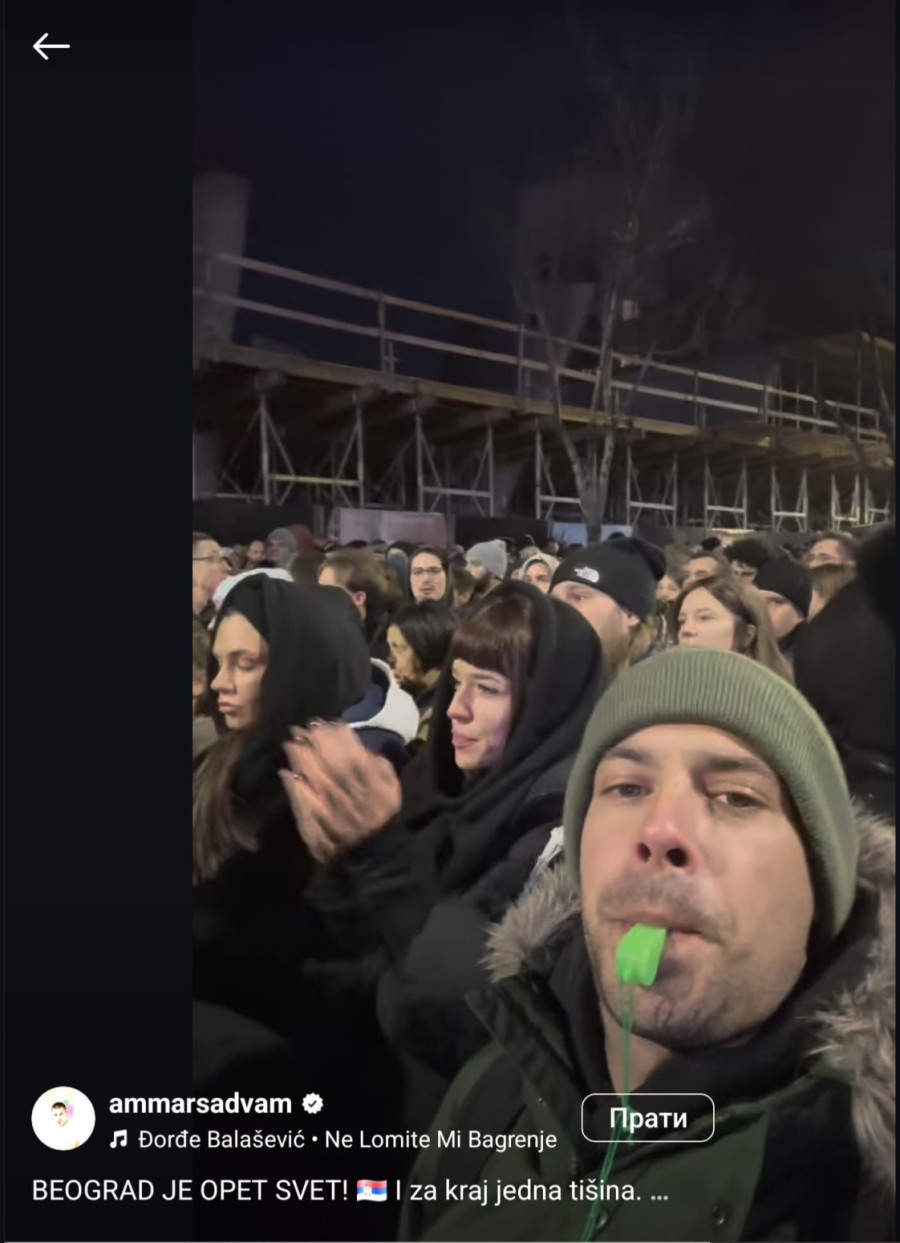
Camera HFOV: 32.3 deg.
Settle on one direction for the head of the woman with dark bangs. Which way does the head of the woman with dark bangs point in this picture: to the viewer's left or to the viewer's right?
to the viewer's left

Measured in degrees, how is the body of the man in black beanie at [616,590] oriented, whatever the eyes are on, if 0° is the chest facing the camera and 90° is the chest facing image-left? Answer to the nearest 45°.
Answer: approximately 45°

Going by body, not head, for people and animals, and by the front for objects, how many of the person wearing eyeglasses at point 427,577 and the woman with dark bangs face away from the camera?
0
